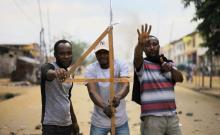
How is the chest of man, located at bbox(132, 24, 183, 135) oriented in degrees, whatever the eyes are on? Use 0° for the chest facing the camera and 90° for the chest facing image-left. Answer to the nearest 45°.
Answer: approximately 0°

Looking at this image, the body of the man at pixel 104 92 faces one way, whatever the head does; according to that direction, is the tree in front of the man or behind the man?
behind

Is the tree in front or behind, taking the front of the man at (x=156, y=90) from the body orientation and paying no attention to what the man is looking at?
behind

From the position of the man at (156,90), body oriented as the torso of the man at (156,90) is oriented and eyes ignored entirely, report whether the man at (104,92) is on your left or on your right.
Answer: on your right

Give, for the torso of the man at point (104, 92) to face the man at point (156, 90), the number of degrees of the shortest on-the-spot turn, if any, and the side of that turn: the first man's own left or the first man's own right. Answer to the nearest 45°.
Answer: approximately 90° to the first man's own left

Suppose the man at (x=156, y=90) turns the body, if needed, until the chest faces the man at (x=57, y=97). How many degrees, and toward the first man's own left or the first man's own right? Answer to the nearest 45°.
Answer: approximately 90° to the first man's own right

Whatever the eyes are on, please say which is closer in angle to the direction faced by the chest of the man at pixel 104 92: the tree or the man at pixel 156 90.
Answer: the man

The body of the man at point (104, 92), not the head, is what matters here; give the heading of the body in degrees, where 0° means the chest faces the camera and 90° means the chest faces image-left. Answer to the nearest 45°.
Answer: approximately 0°

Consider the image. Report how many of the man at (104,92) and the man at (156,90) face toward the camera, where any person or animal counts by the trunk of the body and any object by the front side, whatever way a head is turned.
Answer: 2

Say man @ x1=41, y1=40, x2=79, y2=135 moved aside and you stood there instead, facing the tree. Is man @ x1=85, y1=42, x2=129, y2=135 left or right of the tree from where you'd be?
right
